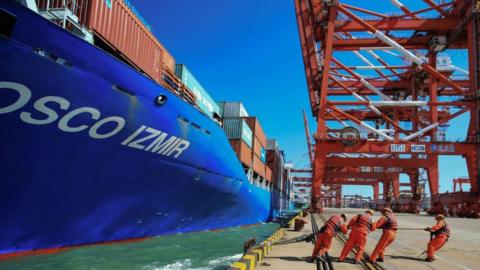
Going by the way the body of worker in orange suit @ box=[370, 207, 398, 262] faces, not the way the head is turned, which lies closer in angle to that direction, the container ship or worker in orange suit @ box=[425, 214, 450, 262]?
the container ship

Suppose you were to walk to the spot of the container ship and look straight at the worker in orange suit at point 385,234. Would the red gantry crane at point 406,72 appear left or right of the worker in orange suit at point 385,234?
left

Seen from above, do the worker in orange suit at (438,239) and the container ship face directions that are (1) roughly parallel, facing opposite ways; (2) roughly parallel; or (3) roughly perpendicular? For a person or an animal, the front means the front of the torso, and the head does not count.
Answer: roughly perpendicular

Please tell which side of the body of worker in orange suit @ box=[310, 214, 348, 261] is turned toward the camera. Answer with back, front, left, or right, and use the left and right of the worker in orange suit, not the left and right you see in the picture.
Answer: right

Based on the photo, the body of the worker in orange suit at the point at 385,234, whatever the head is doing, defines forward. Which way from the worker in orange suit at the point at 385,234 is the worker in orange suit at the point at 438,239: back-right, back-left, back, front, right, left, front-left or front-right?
back-right

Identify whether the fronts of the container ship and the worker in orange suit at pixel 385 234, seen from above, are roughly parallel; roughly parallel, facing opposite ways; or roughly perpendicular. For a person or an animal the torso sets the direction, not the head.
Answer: roughly perpendicular

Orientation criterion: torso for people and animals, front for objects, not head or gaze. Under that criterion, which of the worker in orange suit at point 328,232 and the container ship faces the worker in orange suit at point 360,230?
the worker in orange suit at point 328,232

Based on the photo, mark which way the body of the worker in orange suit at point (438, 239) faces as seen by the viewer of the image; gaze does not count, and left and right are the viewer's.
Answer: facing to the left of the viewer
